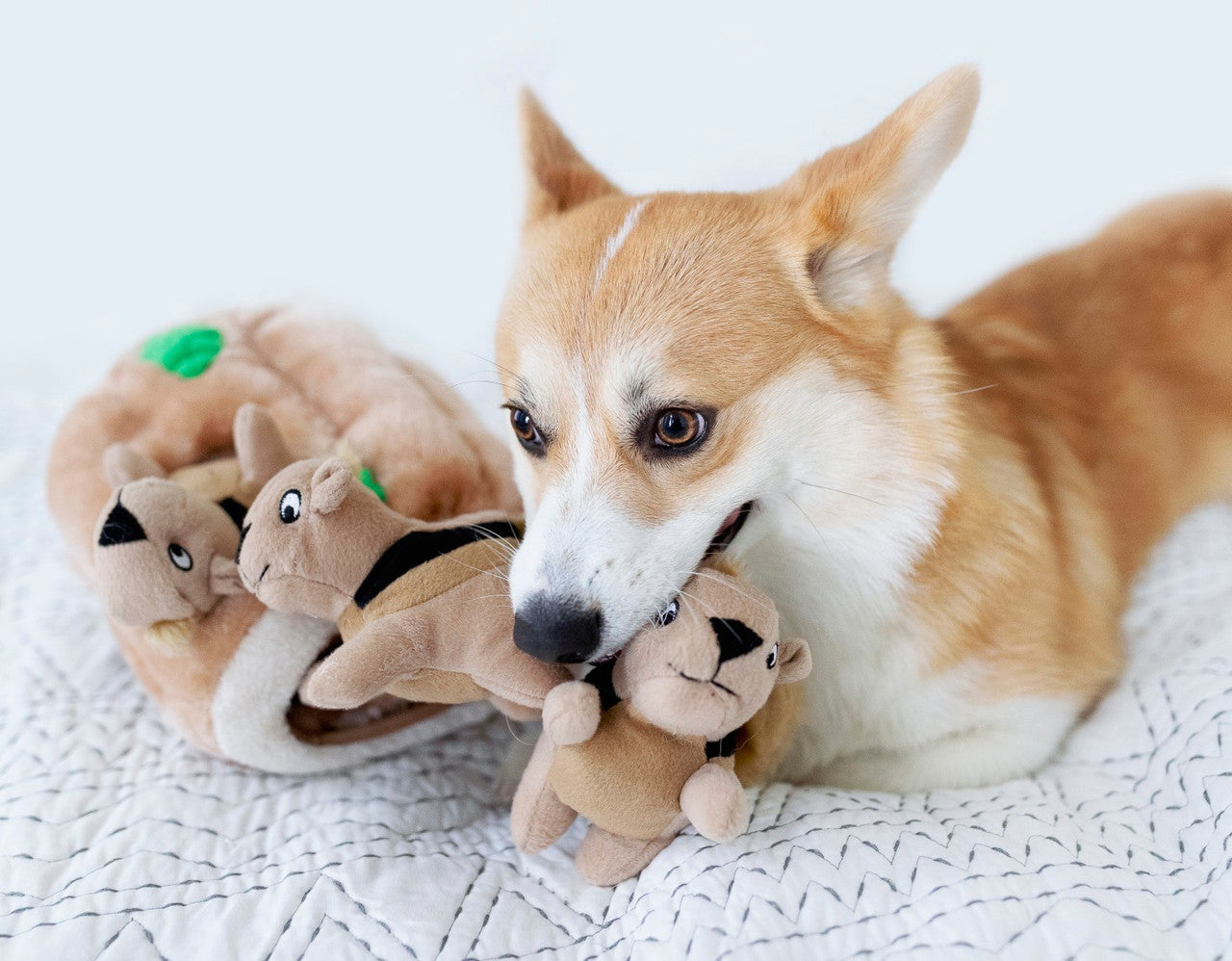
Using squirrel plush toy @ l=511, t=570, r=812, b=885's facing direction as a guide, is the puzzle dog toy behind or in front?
behind

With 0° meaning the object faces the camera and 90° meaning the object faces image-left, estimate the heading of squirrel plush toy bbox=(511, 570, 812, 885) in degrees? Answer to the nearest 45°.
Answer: approximately 0°

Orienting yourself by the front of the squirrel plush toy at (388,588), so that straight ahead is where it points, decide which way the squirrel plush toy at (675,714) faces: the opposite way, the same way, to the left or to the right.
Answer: to the left

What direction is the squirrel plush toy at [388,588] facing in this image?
to the viewer's left

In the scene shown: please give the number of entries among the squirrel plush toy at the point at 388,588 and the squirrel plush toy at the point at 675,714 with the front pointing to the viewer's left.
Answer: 1
